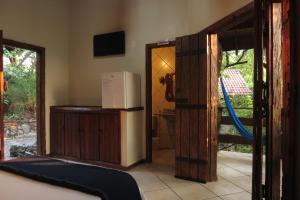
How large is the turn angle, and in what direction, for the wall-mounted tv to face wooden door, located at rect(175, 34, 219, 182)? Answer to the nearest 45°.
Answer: approximately 90° to its left

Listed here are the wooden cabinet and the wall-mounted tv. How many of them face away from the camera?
0

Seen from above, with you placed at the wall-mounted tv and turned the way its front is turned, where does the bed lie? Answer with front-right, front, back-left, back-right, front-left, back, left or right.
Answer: front-left

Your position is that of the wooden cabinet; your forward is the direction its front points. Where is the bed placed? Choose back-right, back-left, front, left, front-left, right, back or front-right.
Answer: front-left

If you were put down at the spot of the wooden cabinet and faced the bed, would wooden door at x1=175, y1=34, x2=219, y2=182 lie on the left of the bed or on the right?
left

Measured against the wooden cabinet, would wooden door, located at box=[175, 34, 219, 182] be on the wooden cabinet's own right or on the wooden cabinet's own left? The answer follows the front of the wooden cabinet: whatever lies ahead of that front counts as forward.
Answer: on the wooden cabinet's own left

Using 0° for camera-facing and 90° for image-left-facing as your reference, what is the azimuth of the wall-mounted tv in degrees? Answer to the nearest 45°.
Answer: approximately 45°

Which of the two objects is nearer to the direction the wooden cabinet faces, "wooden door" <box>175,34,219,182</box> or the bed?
the bed

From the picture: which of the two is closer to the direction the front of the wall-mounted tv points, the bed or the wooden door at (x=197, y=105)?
the bed

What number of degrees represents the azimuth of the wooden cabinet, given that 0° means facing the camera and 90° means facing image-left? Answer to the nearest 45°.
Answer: approximately 45°
